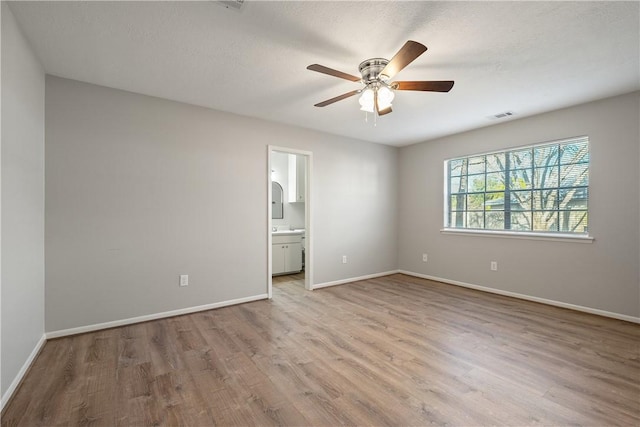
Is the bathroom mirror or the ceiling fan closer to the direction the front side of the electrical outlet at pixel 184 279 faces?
the ceiling fan

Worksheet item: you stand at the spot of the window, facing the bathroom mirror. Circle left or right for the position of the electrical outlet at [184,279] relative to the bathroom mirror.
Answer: left

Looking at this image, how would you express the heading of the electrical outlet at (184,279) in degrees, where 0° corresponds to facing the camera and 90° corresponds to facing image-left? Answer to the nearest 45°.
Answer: approximately 0°

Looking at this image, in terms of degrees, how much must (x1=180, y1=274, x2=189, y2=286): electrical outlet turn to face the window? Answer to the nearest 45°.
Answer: approximately 90° to its left

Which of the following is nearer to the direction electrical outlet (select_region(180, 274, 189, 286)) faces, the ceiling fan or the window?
the ceiling fan

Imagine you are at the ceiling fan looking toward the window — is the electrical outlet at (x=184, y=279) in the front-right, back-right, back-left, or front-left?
back-left

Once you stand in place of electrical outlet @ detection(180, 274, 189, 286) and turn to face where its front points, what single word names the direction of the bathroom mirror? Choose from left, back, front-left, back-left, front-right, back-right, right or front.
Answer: back-left
